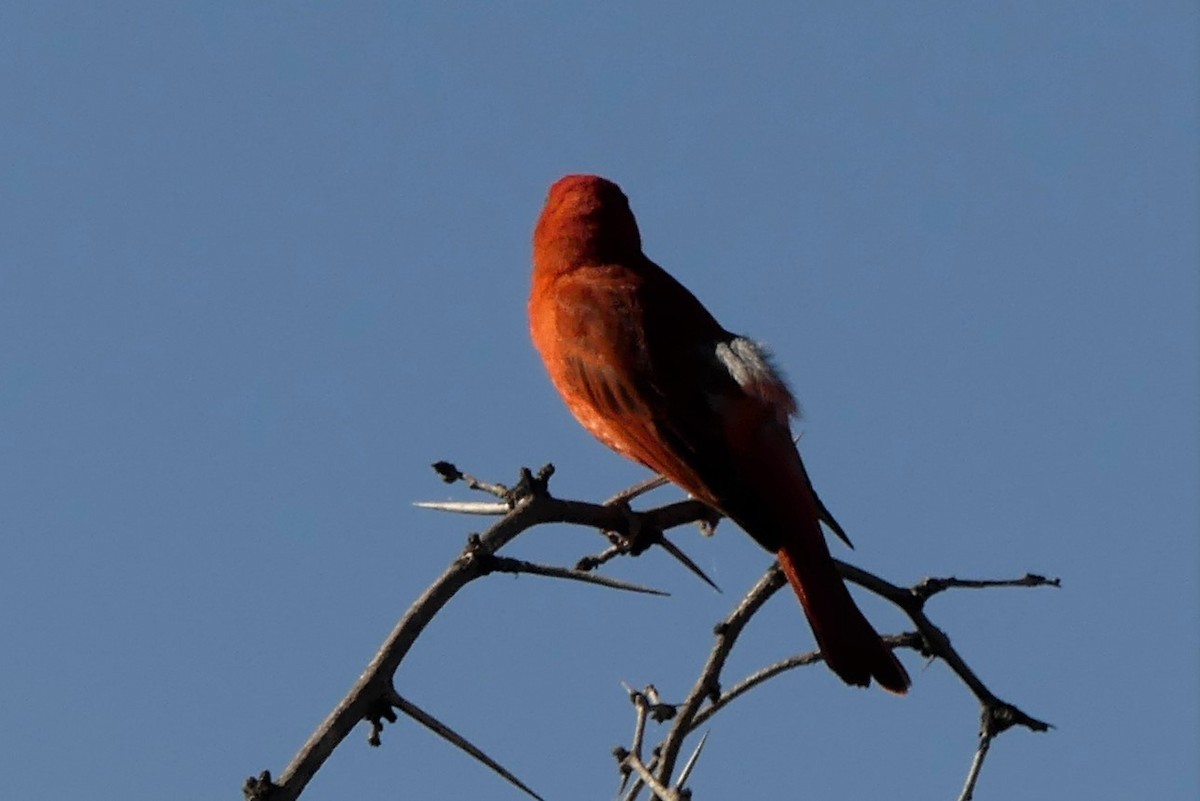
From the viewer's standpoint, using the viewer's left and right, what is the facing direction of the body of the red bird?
facing away from the viewer and to the left of the viewer
